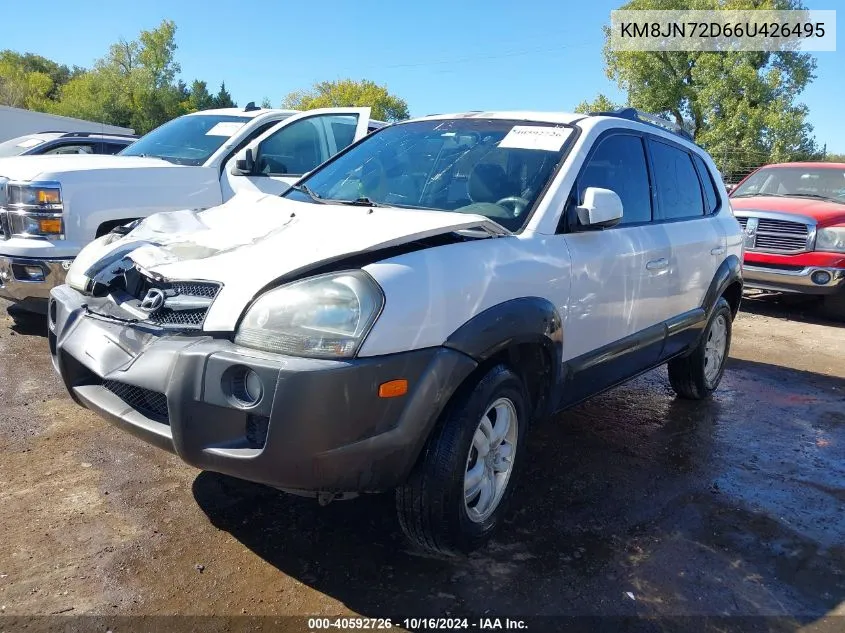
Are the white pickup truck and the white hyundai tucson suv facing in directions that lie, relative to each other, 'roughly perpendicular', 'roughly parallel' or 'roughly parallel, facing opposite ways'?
roughly parallel

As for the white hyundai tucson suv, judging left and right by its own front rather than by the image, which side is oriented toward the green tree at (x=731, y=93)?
back

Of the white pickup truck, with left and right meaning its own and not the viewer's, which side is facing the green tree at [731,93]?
back

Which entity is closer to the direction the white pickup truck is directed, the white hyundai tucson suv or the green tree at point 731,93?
the white hyundai tucson suv

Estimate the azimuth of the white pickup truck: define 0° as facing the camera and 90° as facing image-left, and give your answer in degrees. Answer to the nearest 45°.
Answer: approximately 45°

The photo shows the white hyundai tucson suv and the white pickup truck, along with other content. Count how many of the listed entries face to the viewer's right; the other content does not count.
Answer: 0

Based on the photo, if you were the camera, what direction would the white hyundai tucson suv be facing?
facing the viewer and to the left of the viewer

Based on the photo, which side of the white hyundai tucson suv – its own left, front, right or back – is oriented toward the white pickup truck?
right
